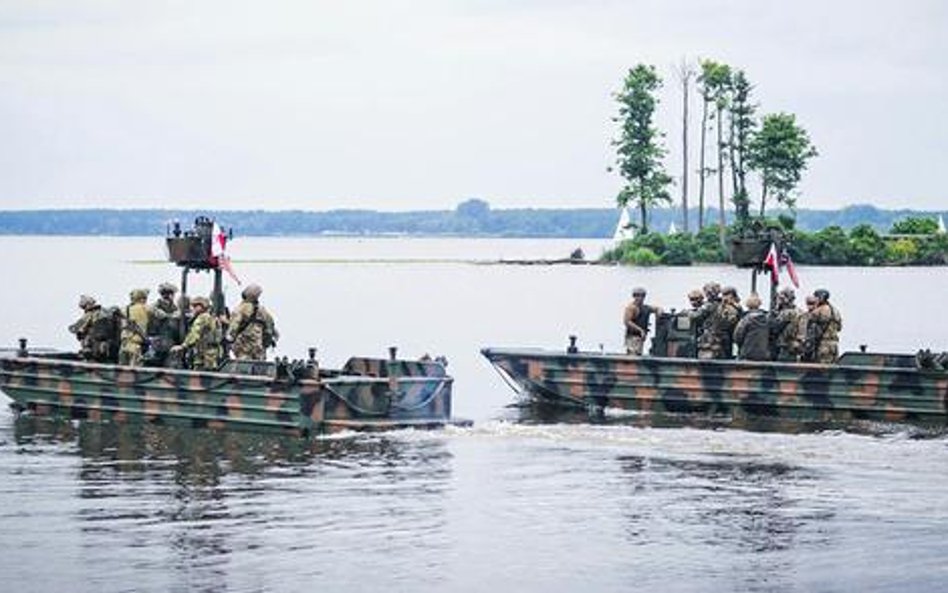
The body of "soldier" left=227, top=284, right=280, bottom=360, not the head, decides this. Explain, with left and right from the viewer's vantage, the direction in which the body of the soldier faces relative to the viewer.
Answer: facing away from the viewer

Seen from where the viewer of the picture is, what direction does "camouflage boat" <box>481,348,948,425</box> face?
facing to the left of the viewer

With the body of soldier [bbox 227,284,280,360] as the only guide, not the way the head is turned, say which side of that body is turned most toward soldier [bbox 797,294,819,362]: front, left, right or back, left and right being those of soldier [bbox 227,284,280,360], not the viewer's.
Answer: right

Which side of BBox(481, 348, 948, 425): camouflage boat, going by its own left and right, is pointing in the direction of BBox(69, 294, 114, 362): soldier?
front

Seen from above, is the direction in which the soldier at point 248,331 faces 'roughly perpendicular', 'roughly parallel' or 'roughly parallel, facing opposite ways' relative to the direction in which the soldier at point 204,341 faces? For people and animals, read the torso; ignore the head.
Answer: roughly perpendicular

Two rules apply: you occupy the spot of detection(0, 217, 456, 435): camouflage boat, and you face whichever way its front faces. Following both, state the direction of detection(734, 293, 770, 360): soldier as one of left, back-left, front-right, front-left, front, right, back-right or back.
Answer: back-right

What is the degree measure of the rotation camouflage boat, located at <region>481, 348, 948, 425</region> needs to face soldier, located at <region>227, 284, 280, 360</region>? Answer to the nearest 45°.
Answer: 0° — it already faces them
